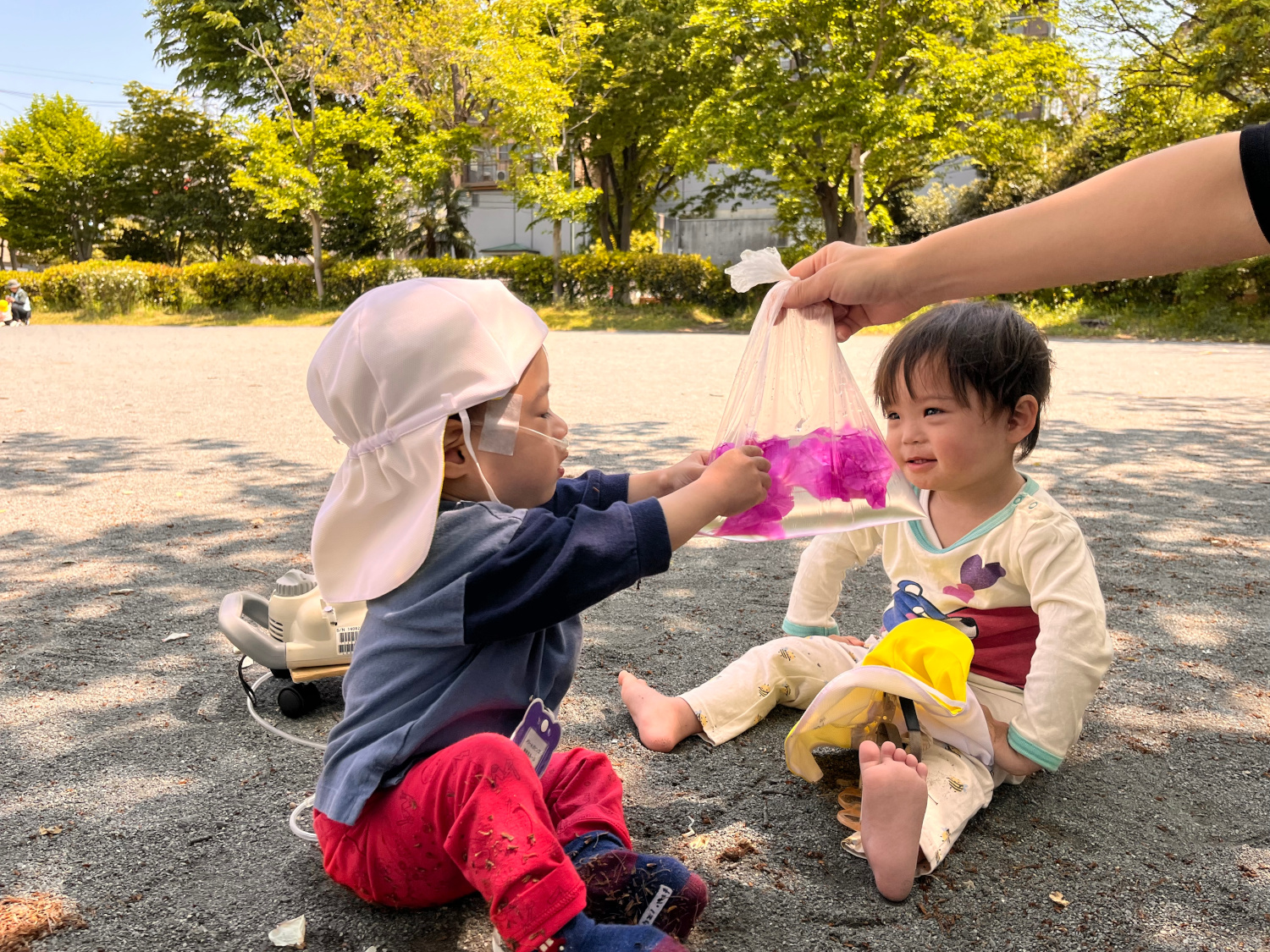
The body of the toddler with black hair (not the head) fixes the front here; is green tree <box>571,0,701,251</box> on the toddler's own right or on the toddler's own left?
on the toddler's own right

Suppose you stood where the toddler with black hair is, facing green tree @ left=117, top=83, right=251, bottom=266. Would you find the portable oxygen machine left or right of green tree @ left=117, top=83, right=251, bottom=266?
left

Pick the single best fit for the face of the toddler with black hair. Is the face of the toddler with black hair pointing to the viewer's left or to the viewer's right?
to the viewer's left

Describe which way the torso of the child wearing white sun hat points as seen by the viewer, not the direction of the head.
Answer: to the viewer's right

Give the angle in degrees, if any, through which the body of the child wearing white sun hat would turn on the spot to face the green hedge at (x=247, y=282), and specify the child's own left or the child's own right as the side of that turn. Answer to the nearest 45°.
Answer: approximately 90° to the child's own left

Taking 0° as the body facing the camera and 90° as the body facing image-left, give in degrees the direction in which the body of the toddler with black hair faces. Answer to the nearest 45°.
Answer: approximately 45°

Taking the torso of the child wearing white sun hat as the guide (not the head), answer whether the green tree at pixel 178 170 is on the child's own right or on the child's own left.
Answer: on the child's own left

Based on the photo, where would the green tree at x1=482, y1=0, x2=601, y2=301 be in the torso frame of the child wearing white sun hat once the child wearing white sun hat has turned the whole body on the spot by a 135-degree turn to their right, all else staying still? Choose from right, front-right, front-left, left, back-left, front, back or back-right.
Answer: back-right

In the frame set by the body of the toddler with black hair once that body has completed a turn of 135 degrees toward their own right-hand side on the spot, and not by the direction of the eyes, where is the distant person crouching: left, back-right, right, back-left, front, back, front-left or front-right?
front-left

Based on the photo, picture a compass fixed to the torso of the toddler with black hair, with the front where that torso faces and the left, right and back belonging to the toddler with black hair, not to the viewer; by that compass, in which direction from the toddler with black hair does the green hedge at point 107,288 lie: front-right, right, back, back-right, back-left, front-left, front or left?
right

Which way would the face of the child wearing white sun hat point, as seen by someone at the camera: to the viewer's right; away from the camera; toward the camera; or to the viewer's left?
to the viewer's right

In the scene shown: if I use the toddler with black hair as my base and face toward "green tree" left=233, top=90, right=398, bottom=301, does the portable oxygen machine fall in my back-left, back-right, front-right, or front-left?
front-left

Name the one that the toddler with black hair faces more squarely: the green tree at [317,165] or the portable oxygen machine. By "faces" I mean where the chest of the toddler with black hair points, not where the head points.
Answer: the portable oxygen machine

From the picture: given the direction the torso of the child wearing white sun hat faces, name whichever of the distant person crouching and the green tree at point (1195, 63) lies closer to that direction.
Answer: the green tree

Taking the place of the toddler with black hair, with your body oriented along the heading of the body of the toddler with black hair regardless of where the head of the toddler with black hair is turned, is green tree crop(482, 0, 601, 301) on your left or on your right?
on your right

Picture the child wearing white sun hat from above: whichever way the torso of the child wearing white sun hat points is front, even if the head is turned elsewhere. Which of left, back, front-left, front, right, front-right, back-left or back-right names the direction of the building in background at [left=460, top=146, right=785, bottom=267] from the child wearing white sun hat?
left
